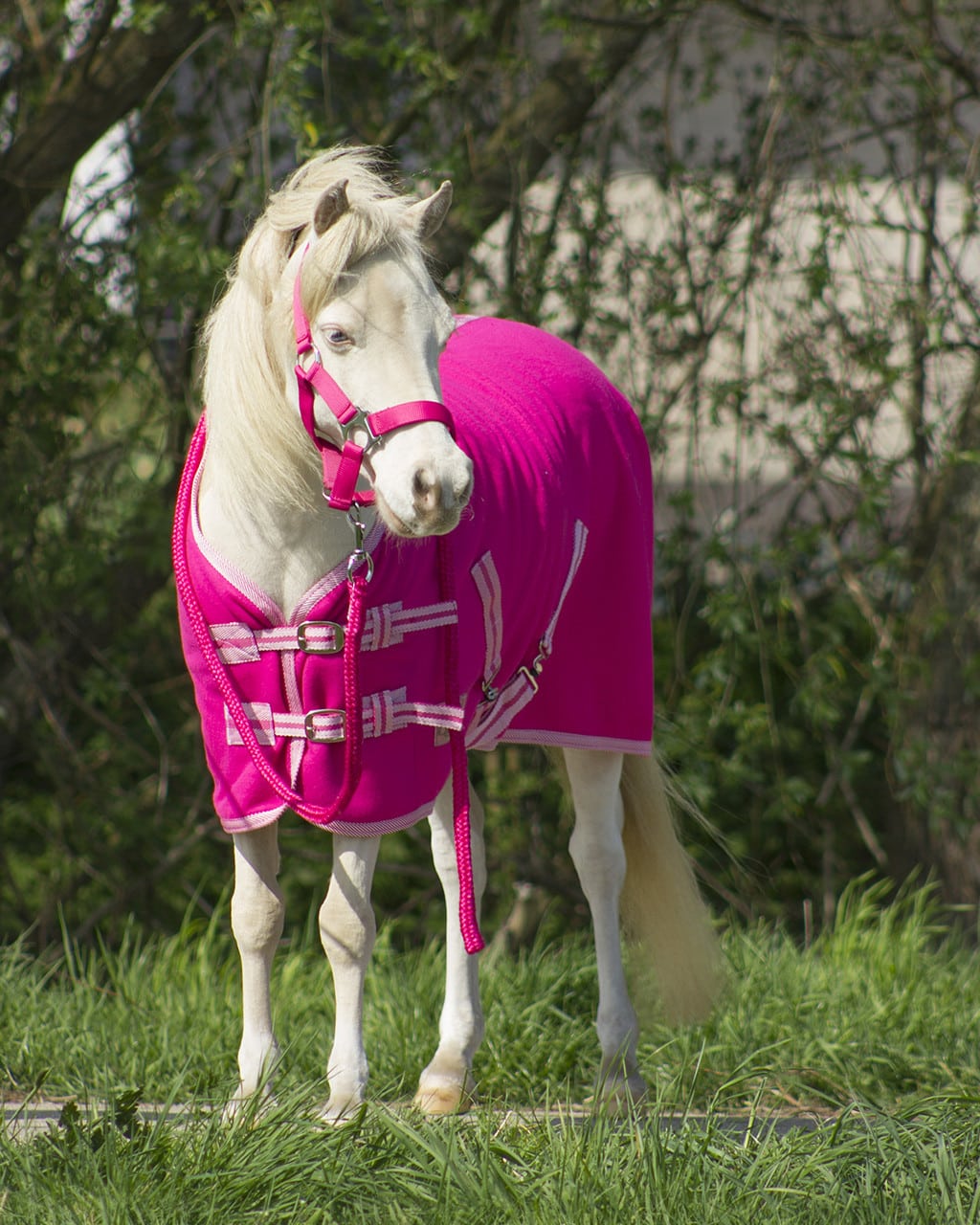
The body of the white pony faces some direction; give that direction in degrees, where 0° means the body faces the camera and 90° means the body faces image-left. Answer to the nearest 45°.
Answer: approximately 45°
